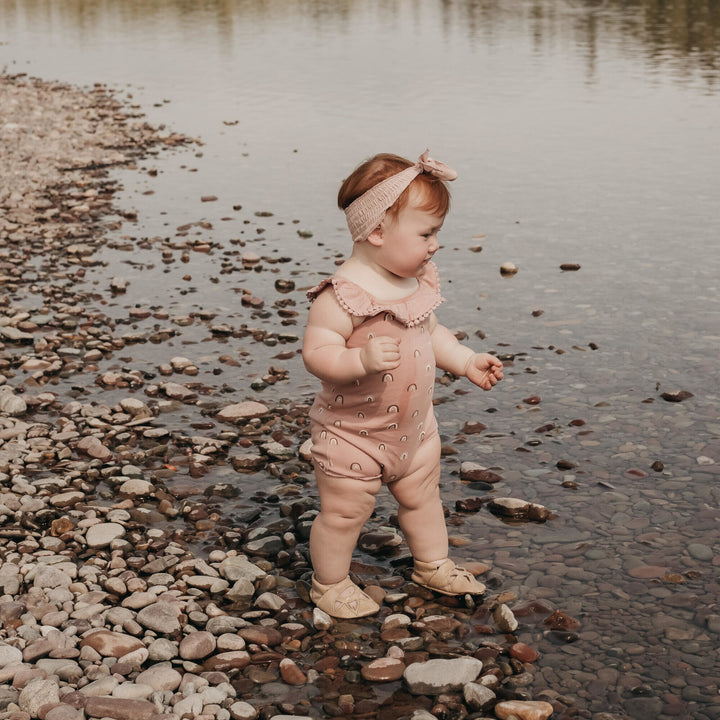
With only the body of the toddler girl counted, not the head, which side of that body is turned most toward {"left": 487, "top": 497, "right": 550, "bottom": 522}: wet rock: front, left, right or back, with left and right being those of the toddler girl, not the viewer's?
left

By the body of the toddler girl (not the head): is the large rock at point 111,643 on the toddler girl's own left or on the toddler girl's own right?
on the toddler girl's own right

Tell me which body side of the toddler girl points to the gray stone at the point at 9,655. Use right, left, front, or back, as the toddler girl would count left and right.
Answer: right

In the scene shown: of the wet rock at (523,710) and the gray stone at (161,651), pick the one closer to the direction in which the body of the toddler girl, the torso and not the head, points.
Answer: the wet rock

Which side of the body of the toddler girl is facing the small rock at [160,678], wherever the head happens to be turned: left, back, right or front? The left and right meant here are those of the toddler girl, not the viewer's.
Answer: right

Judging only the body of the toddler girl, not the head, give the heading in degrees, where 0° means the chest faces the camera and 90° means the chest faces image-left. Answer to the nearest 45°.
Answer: approximately 315°

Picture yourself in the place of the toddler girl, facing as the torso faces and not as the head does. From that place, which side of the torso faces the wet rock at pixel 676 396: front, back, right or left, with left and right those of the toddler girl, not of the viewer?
left

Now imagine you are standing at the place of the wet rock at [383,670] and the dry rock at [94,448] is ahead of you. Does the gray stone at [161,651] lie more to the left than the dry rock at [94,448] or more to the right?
left

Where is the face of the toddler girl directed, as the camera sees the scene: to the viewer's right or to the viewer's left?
to the viewer's right
